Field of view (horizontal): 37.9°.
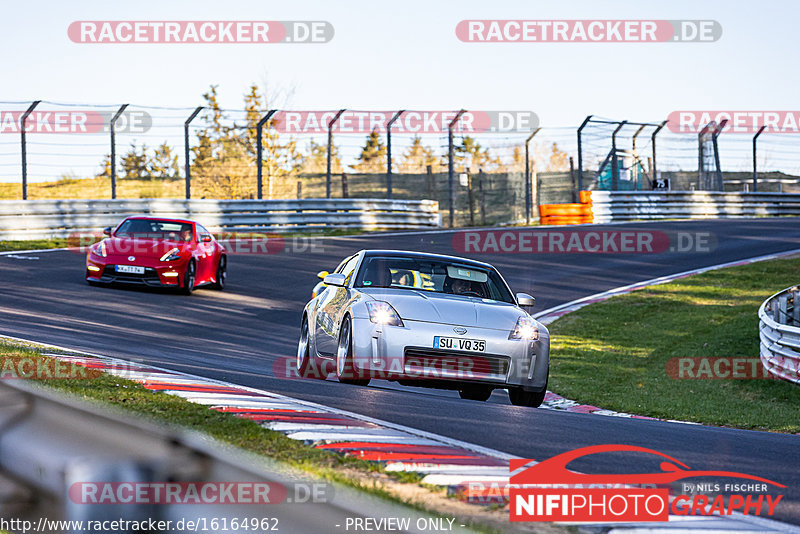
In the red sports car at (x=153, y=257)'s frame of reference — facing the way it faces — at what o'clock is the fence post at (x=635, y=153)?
The fence post is roughly at 6 o'clock from the red sports car.

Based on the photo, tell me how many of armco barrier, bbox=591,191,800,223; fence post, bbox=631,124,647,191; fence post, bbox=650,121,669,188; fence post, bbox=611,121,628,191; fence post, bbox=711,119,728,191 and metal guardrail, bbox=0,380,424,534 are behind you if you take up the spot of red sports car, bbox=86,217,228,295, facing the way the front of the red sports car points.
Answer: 5

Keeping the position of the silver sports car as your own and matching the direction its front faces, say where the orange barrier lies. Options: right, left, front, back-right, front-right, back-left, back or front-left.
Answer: back-left

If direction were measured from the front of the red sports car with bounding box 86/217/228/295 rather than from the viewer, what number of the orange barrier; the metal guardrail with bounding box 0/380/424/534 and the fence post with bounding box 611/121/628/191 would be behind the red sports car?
2

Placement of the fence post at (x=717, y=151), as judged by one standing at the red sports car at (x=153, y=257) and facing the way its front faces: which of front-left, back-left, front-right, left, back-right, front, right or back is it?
back

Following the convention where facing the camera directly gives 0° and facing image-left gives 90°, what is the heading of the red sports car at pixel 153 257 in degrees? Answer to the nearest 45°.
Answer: approximately 45°

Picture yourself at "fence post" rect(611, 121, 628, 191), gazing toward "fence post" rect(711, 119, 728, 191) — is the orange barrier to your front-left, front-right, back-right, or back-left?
back-right

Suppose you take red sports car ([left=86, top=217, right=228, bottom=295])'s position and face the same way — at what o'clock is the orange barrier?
The orange barrier is roughly at 6 o'clock from the red sports car.

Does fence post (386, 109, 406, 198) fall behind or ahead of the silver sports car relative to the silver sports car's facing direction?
behind

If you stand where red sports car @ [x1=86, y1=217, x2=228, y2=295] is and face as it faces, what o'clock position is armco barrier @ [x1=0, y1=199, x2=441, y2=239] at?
The armco barrier is roughly at 5 o'clock from the red sports car.

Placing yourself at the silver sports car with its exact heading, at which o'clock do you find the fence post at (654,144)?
The fence post is roughly at 8 o'clock from the silver sports car.

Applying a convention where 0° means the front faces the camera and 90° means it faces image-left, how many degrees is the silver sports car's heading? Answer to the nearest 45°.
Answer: approximately 315°

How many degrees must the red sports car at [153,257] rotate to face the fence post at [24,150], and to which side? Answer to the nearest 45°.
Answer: approximately 135° to its right
